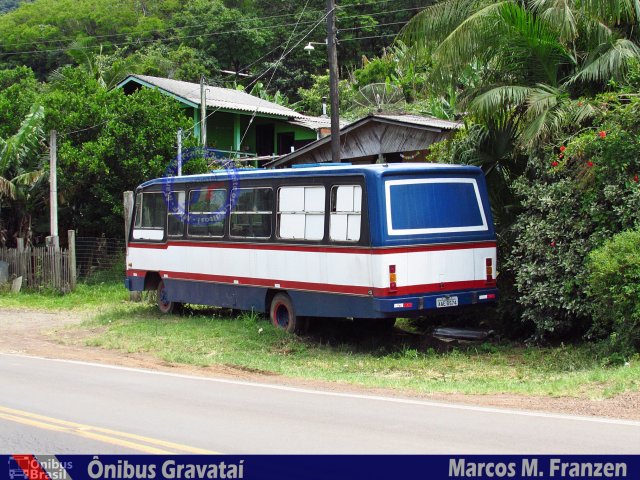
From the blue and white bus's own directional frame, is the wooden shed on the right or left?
on its right

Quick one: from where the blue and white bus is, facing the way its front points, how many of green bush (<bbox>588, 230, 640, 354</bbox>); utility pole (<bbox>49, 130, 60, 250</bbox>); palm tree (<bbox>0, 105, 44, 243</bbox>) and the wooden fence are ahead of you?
3

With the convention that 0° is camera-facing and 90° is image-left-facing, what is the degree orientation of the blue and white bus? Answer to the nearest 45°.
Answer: approximately 135°

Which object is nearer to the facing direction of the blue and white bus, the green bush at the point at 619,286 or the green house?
the green house

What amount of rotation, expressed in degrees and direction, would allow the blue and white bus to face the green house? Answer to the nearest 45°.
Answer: approximately 45° to its right

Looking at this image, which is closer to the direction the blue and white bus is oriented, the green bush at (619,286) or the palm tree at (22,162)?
the palm tree

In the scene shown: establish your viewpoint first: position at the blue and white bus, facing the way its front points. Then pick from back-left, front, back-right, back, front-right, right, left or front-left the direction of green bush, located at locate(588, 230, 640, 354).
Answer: back

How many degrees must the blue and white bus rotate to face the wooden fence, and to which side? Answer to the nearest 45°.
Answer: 0° — it already faces it

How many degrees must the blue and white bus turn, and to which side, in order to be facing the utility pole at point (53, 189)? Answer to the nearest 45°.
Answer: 0° — it already faces it

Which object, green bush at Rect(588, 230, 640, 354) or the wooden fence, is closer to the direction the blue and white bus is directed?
the wooden fence

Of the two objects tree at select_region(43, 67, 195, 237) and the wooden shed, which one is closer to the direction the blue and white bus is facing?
the tree

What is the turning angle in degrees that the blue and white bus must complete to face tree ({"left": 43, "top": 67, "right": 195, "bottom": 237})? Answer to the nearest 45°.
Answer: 0° — it already faces it

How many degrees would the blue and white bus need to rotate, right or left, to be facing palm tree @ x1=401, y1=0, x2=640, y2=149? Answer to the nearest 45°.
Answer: approximately 135° to its right

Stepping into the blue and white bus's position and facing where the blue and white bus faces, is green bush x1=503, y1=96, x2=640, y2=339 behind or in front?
behind
